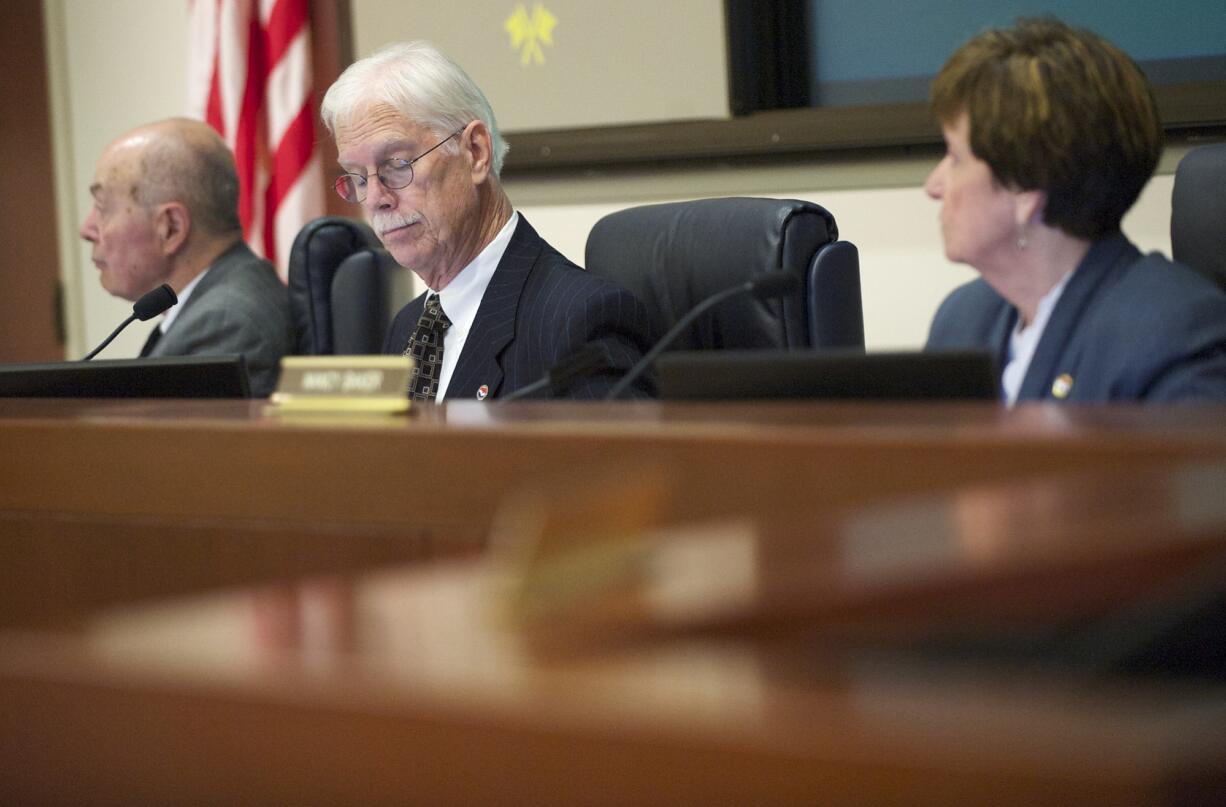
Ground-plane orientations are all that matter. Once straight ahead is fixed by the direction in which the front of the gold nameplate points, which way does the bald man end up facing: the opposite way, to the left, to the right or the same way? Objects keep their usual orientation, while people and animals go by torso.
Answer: to the right

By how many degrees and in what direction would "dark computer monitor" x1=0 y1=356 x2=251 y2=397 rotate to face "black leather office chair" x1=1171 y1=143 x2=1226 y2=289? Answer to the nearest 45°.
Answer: approximately 90° to its right

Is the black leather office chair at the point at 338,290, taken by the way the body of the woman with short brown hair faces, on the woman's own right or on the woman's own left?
on the woman's own right

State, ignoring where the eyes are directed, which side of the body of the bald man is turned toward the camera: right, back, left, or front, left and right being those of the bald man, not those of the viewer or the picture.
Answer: left

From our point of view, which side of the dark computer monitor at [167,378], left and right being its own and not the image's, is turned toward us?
back

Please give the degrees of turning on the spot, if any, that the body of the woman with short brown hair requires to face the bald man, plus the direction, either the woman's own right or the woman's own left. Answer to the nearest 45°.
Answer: approximately 90° to the woman's own right

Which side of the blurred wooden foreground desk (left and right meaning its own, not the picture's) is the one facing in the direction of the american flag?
back

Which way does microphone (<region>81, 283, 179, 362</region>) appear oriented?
to the viewer's right

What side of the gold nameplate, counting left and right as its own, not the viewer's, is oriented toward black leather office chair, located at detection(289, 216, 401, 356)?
back

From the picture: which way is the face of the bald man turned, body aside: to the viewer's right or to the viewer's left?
to the viewer's left

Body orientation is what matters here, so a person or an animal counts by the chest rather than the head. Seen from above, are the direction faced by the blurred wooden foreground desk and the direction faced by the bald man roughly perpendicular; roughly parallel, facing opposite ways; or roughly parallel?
roughly perpendicular
